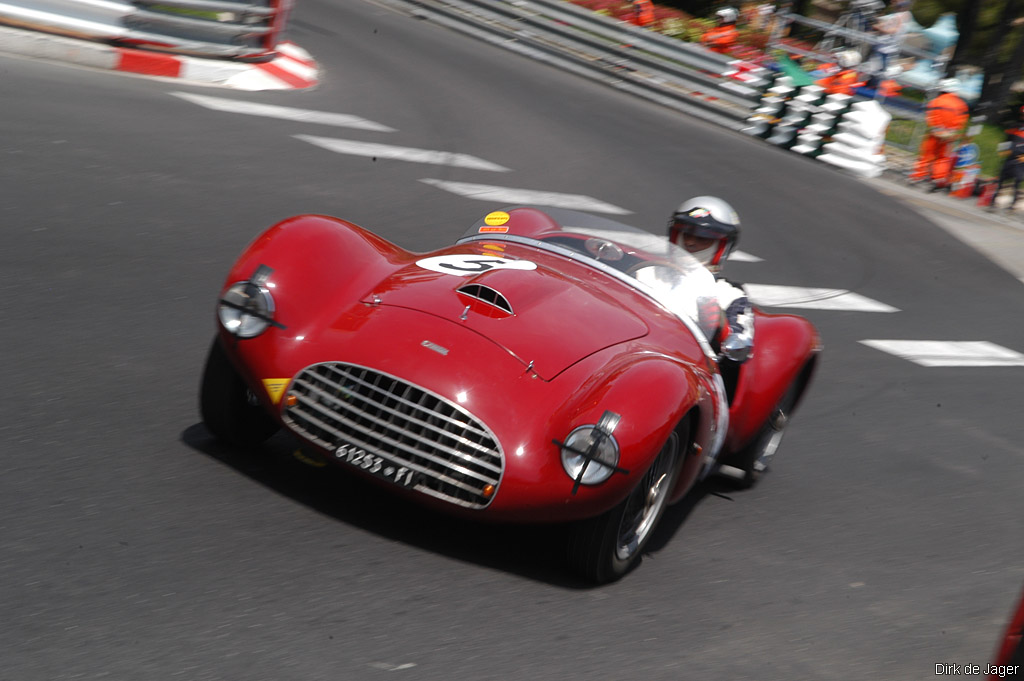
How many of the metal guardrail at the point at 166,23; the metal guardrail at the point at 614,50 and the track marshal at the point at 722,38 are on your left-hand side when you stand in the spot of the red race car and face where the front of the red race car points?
0

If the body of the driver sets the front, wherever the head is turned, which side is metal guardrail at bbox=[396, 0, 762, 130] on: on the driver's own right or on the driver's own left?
on the driver's own right

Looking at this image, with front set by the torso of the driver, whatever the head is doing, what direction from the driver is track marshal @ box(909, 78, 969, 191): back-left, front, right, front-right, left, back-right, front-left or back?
back-right

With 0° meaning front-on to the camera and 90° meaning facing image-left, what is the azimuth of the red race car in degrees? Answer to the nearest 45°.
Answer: approximately 45°

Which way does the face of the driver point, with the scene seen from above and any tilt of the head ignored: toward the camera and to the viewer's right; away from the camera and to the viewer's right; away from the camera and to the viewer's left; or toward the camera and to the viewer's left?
toward the camera and to the viewer's left

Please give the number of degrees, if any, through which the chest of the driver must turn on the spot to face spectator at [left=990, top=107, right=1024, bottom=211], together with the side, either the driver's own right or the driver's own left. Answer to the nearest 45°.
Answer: approximately 135° to the driver's own right

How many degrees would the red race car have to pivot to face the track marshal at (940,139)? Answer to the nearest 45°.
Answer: approximately 135° to its right

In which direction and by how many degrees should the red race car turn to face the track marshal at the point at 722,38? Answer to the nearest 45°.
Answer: approximately 135° to its right

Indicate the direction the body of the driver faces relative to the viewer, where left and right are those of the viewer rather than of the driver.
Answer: facing the viewer and to the left of the viewer

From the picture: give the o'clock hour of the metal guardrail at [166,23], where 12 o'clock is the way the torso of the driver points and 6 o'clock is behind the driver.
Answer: The metal guardrail is roughly at 3 o'clock from the driver.

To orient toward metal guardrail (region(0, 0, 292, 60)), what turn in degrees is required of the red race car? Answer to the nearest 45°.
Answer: approximately 90° to its right

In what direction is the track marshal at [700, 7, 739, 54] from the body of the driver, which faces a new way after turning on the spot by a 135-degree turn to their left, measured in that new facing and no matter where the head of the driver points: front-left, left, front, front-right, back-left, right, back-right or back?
left
